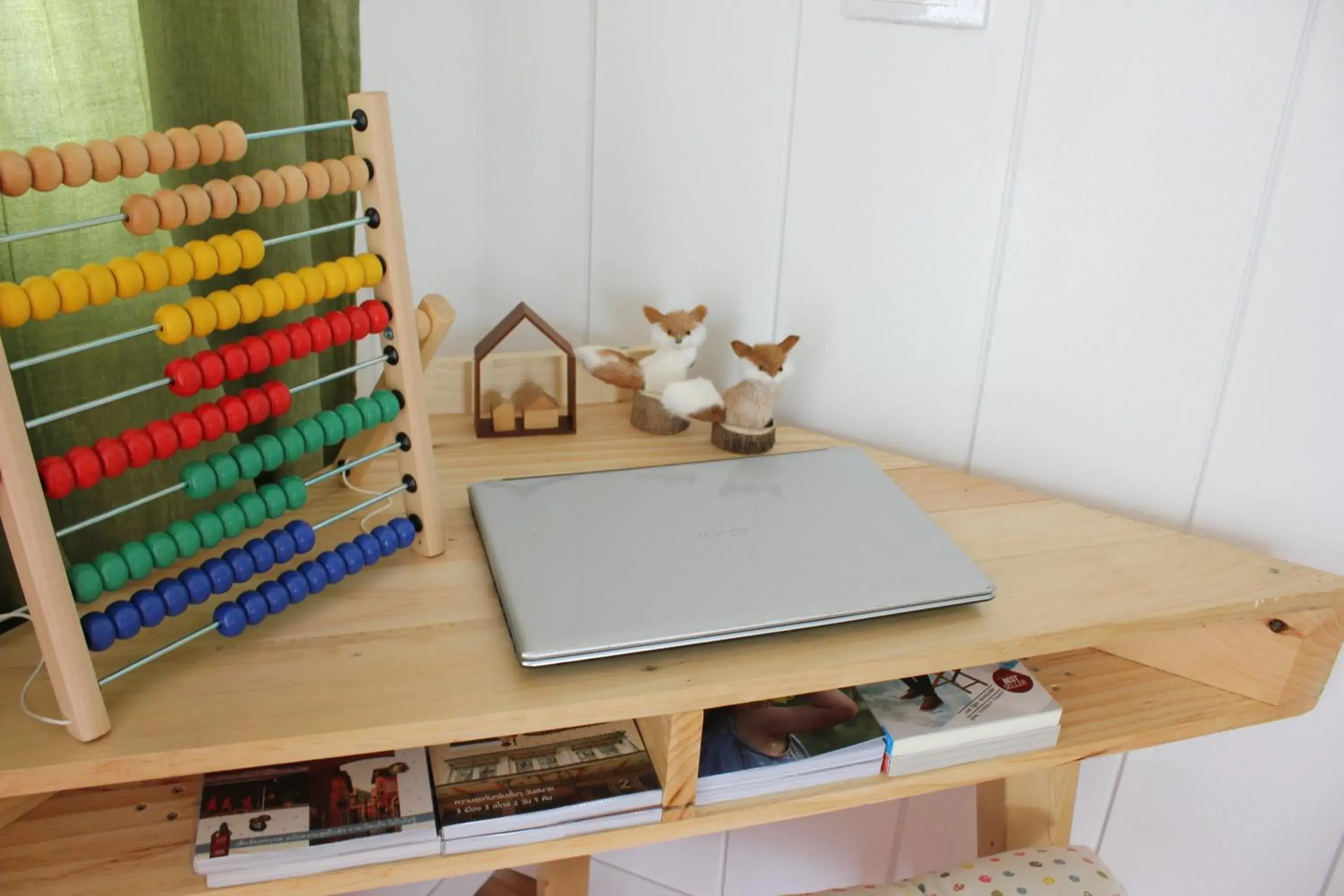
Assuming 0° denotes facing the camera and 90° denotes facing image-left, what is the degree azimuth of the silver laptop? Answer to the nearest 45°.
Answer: approximately 0°

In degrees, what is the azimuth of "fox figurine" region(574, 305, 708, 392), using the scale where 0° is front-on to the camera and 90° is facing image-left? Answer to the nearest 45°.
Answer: approximately 0°
